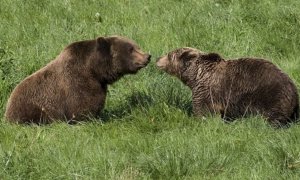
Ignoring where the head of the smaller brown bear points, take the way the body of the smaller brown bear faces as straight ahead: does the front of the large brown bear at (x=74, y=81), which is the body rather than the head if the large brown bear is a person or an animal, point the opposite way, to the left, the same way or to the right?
the opposite way

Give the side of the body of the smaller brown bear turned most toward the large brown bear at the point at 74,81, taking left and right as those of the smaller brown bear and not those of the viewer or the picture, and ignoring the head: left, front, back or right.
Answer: front

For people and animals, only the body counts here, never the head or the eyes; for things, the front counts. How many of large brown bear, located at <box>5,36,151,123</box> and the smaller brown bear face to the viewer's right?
1

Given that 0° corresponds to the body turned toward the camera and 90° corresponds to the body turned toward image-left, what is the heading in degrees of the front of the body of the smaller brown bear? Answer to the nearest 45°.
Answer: approximately 90°

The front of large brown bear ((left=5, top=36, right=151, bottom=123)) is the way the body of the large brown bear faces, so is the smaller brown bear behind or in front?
in front

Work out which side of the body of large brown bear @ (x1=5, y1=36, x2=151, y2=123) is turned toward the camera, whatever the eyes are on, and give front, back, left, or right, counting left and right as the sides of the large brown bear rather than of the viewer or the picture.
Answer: right
